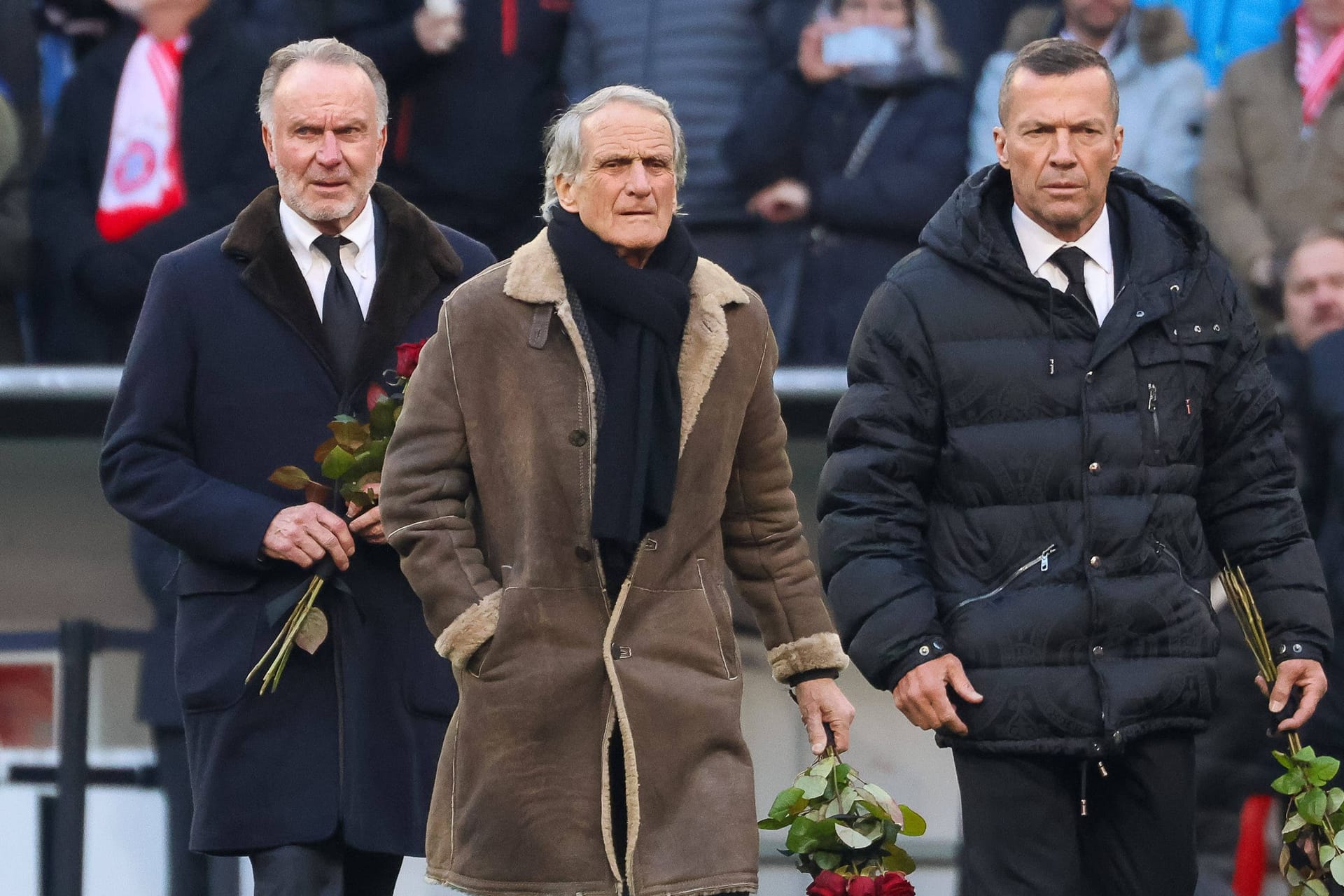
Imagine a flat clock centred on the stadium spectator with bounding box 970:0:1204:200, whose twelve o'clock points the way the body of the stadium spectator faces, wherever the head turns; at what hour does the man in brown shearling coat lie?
The man in brown shearling coat is roughly at 1 o'clock from the stadium spectator.

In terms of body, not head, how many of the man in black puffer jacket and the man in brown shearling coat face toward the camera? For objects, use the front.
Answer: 2

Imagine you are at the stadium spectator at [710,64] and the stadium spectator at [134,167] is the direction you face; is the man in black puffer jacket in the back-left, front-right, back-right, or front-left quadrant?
back-left

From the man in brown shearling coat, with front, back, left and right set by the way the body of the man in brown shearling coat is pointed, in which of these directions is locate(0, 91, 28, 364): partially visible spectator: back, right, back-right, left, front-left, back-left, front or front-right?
back-right
